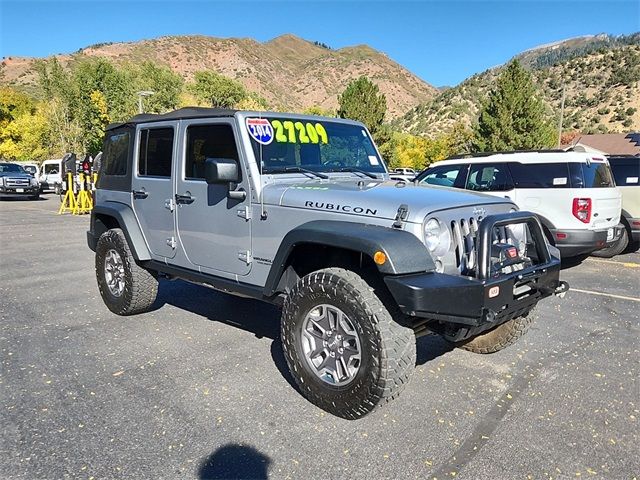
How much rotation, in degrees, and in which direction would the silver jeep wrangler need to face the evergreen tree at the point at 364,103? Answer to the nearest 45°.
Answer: approximately 135° to its left

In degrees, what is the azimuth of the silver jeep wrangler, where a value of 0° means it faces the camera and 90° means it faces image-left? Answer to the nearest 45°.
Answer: approximately 315°

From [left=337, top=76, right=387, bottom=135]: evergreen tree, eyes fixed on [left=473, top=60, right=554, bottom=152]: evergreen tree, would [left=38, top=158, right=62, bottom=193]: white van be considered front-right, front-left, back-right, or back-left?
back-right

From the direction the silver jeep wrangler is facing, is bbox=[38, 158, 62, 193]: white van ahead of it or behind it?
behind

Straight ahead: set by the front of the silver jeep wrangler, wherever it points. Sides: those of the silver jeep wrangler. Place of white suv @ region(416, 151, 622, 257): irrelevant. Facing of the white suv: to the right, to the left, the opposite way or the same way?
the opposite way

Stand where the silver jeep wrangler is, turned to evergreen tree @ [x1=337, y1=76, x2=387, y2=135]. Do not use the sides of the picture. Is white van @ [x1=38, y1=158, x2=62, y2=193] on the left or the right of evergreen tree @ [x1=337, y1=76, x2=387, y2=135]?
left

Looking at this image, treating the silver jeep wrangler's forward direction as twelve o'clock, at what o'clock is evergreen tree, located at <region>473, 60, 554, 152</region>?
The evergreen tree is roughly at 8 o'clock from the silver jeep wrangler.

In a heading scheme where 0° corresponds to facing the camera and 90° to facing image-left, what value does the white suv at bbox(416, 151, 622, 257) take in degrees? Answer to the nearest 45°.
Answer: approximately 135°

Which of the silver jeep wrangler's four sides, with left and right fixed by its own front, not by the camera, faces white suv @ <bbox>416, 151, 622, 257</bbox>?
left

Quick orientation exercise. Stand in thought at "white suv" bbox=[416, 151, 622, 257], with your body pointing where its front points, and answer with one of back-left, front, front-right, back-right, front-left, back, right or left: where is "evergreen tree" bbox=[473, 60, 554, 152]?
front-right

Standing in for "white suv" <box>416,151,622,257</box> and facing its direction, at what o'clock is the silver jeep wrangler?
The silver jeep wrangler is roughly at 8 o'clock from the white suv.

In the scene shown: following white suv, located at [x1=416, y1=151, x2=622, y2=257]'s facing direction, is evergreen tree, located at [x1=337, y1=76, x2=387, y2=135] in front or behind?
in front

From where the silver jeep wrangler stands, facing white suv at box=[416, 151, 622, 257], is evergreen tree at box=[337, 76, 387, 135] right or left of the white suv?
left
